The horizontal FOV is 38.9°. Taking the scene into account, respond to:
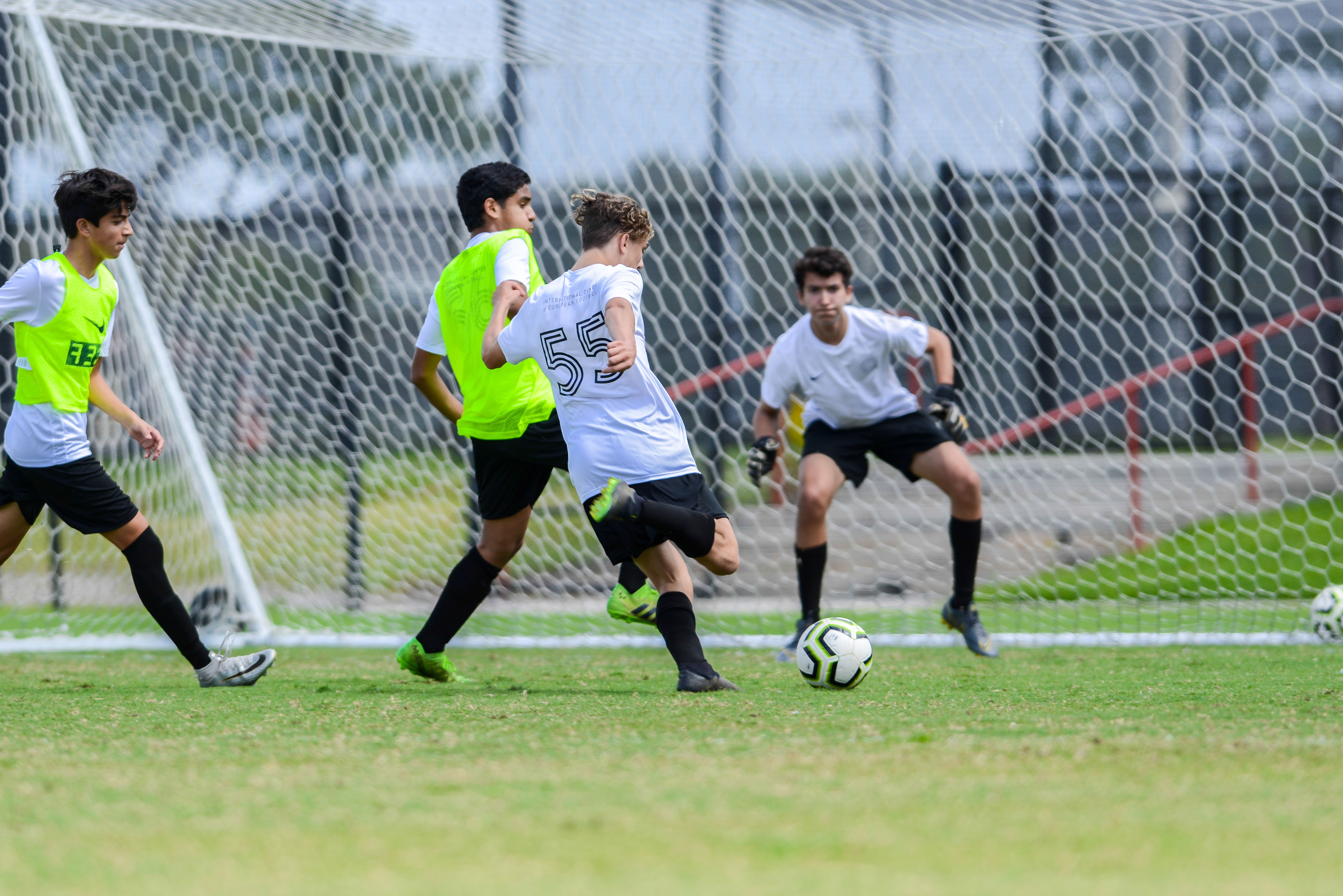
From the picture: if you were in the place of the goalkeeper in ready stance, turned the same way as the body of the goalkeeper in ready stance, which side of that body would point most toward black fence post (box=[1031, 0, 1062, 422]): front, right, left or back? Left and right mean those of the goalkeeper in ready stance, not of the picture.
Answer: back

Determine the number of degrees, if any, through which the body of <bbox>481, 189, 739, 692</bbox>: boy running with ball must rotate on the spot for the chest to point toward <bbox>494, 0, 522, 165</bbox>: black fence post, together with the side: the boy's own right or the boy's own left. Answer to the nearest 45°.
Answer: approximately 45° to the boy's own left

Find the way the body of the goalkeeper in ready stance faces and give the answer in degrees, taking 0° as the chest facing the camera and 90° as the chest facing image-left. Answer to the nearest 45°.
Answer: approximately 0°

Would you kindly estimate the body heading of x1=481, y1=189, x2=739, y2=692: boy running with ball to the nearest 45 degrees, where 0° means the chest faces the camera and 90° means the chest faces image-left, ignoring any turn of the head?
approximately 225°

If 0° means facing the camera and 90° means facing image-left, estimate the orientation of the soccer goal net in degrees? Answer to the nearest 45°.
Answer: approximately 0°

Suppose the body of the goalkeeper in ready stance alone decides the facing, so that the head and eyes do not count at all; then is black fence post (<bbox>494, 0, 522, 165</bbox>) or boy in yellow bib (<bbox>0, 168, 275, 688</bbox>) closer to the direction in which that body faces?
the boy in yellow bib

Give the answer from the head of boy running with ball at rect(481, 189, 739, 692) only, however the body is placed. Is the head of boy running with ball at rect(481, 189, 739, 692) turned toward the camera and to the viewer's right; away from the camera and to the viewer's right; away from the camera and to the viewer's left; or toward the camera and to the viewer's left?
away from the camera and to the viewer's right

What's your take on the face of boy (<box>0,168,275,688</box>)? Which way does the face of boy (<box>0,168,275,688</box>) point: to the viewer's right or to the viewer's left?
to the viewer's right

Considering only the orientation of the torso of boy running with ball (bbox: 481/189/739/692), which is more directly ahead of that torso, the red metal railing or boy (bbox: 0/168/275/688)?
the red metal railing

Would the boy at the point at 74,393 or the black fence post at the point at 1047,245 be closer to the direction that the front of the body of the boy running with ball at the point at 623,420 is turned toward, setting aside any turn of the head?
the black fence post

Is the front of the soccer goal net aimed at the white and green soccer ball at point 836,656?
yes

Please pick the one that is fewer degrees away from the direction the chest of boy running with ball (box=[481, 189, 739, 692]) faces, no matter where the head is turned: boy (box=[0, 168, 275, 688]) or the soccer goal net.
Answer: the soccer goal net

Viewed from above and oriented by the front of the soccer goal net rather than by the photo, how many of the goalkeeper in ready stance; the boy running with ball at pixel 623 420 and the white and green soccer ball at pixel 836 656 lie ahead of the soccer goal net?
3

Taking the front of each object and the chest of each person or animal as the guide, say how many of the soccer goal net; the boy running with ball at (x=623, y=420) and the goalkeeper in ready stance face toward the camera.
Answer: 2
